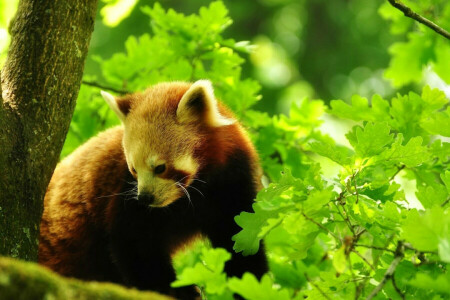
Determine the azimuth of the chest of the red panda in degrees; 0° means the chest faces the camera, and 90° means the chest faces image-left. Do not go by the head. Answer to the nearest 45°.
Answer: approximately 315°

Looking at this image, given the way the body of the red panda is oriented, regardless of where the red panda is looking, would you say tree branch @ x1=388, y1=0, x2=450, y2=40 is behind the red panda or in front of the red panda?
in front
